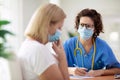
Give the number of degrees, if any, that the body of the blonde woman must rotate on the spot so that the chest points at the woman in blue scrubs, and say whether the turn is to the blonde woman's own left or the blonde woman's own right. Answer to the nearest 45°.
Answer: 0° — they already face them

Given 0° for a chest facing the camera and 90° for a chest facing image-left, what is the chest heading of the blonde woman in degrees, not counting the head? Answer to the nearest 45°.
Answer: approximately 225°
